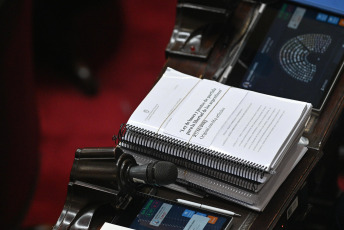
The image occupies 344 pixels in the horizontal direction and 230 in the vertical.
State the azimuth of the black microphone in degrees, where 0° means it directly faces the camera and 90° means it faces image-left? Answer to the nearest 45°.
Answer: approximately 270°
